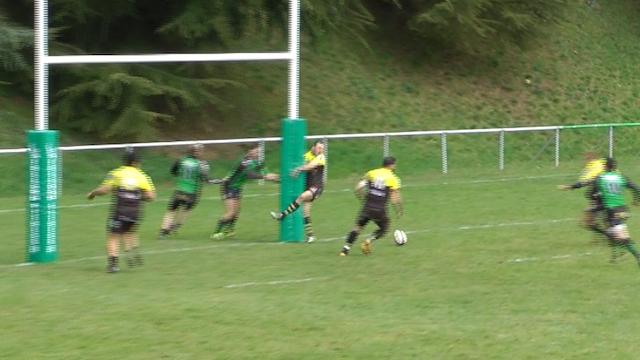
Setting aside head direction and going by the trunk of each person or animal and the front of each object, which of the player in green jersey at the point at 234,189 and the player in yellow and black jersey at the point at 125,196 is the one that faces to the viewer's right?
the player in green jersey

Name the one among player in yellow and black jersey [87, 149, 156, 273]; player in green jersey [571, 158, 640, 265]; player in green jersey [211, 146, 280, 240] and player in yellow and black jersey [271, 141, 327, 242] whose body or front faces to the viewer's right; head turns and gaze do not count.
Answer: player in green jersey [211, 146, 280, 240]

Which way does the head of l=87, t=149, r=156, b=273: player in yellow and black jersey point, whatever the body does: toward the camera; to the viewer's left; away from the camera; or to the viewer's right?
away from the camera

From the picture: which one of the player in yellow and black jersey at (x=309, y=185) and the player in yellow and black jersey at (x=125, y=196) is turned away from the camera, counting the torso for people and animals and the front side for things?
the player in yellow and black jersey at (x=125, y=196)

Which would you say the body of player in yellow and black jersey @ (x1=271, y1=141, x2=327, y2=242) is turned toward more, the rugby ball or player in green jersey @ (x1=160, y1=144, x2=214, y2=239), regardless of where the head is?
the player in green jersey

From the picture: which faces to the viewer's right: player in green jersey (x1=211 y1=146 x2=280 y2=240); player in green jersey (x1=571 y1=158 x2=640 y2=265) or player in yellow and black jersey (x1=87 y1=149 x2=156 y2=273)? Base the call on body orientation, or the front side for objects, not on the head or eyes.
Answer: player in green jersey (x1=211 y1=146 x2=280 y2=240)

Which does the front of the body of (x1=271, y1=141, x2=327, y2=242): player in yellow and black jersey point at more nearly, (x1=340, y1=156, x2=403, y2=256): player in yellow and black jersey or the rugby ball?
the player in yellow and black jersey

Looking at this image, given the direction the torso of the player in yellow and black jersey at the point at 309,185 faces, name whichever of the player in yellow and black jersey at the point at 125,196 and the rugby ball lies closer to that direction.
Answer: the player in yellow and black jersey

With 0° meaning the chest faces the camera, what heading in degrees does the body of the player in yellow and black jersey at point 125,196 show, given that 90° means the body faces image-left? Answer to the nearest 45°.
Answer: approximately 180°

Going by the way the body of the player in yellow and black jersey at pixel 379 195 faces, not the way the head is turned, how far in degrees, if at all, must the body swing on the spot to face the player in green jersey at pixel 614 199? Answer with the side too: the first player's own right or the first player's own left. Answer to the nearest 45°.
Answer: approximately 45° to the first player's own right

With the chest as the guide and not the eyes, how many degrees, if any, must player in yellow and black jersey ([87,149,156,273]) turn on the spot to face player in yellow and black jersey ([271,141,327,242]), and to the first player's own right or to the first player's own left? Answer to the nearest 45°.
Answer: approximately 45° to the first player's own right

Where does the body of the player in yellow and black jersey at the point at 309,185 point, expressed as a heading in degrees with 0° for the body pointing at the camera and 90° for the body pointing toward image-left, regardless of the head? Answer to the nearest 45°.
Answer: approximately 45°

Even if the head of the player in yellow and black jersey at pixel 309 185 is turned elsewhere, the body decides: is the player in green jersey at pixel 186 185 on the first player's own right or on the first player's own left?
on the first player's own right
